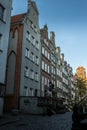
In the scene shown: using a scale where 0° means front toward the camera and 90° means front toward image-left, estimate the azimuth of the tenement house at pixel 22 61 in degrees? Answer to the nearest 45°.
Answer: approximately 315°

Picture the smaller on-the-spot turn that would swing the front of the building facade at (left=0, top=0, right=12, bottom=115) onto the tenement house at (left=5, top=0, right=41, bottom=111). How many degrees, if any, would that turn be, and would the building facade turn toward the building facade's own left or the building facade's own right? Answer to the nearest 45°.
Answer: approximately 135° to the building facade's own left

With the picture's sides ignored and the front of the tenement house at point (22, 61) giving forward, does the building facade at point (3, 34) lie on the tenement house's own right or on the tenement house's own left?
on the tenement house's own right

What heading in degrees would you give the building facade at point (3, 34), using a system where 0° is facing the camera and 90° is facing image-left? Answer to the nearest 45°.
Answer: approximately 315°
